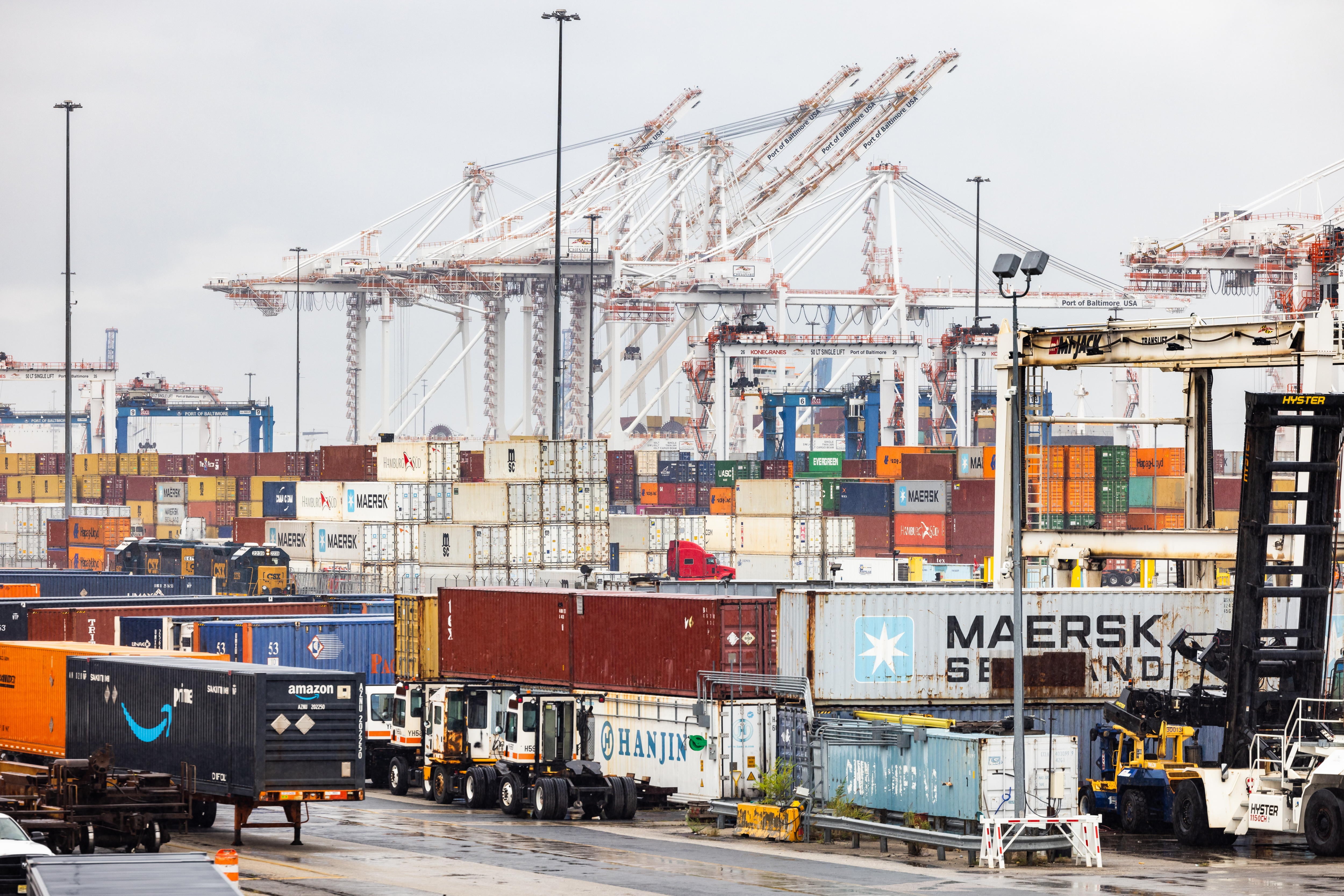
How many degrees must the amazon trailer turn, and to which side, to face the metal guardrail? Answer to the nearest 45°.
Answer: approximately 45° to its left

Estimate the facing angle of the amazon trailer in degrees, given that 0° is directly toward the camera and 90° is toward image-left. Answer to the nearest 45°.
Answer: approximately 315°

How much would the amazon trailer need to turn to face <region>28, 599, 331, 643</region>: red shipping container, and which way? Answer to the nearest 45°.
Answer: approximately 135° to its left

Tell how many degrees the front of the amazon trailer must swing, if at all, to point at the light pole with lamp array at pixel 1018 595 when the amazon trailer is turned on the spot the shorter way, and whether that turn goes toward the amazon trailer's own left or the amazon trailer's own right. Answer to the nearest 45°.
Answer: approximately 45° to the amazon trailer's own left

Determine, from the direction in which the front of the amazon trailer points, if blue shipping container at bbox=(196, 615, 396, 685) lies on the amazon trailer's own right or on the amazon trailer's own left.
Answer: on the amazon trailer's own left

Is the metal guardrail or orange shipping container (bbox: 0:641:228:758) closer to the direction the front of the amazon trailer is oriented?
the metal guardrail

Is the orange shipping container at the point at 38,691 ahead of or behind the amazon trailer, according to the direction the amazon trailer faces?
behind

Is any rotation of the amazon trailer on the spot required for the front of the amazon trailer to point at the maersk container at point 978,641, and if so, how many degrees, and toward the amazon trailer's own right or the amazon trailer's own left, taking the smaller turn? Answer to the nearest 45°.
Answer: approximately 45° to the amazon trailer's own left
